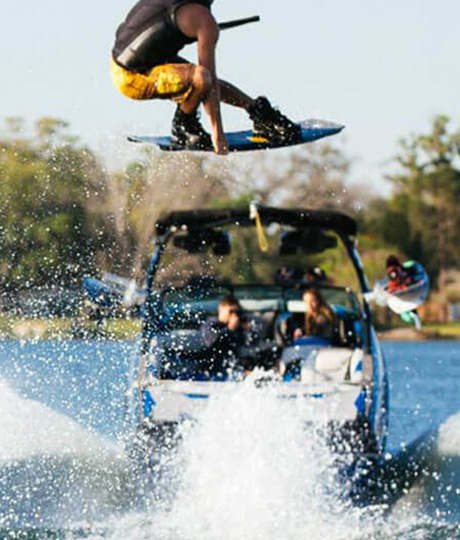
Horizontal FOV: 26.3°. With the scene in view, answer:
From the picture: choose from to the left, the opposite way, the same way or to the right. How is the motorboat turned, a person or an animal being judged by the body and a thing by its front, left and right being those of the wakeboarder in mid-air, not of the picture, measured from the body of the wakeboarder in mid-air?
to the left

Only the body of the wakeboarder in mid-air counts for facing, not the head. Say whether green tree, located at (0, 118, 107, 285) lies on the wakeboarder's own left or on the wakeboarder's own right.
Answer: on the wakeboarder's own left

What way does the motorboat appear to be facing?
away from the camera

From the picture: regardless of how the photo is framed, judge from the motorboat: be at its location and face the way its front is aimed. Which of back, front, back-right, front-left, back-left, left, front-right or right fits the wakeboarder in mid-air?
back

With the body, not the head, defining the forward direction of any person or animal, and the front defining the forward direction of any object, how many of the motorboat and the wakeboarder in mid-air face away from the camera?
1

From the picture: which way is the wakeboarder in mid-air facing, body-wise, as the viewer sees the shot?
to the viewer's right

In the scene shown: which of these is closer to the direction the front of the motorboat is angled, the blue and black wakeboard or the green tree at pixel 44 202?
the green tree

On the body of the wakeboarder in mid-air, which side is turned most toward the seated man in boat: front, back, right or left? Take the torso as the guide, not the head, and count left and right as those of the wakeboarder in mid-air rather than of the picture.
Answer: left

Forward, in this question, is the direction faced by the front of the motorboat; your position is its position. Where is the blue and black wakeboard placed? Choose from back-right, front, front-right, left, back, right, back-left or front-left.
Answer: back

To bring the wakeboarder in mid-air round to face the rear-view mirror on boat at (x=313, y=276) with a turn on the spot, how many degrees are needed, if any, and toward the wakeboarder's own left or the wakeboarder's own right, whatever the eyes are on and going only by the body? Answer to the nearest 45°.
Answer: approximately 90° to the wakeboarder's own left

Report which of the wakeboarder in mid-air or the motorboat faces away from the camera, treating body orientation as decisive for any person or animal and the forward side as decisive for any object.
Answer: the motorboat
